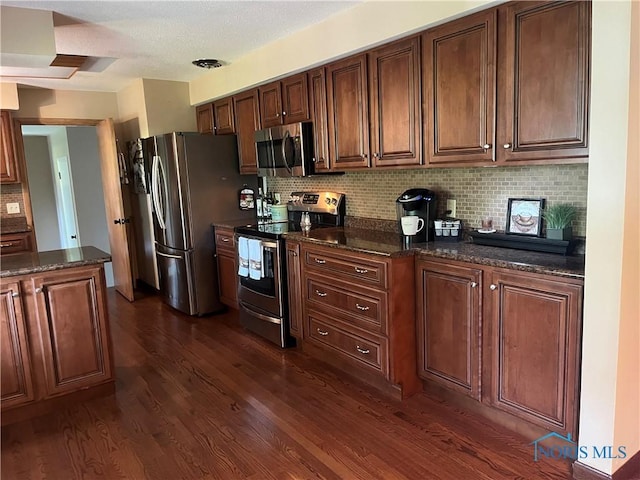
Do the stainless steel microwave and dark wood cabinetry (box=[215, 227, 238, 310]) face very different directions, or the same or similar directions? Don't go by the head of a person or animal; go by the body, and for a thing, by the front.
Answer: same or similar directions

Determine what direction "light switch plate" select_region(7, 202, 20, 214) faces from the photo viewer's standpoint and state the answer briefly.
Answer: facing the viewer

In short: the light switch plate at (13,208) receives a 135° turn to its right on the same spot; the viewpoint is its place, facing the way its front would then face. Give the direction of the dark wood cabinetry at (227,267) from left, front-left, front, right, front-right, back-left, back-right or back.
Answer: back

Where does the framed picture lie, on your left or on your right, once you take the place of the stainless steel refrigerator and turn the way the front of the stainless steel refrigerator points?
on your left

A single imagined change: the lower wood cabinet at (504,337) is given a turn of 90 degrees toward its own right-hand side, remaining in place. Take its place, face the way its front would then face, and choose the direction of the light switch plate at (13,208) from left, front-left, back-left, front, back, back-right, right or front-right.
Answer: front-left

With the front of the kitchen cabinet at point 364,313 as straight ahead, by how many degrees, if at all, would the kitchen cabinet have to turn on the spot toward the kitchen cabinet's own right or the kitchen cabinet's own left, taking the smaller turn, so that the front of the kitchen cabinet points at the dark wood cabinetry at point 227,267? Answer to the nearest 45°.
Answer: approximately 90° to the kitchen cabinet's own right

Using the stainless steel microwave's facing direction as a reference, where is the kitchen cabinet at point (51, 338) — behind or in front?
in front

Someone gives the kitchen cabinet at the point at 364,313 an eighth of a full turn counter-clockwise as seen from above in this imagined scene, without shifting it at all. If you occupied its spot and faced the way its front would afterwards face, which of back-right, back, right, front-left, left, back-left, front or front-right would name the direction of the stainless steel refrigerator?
back-right

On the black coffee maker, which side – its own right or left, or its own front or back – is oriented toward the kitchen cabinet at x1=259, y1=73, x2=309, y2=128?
right

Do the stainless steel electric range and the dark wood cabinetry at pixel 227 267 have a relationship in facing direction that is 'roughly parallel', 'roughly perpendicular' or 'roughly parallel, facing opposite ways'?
roughly parallel

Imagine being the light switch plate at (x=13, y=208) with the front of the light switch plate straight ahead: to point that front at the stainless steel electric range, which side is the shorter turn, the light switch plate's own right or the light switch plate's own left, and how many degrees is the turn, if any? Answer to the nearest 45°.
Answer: approximately 45° to the light switch plate's own left

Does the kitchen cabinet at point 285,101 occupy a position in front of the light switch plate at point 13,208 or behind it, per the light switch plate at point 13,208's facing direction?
in front

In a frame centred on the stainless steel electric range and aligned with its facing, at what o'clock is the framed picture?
The framed picture is roughly at 9 o'clock from the stainless steel electric range.

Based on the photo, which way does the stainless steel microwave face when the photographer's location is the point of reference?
facing the viewer and to the left of the viewer

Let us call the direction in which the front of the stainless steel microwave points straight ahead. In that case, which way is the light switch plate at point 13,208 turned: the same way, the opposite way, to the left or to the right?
to the left
